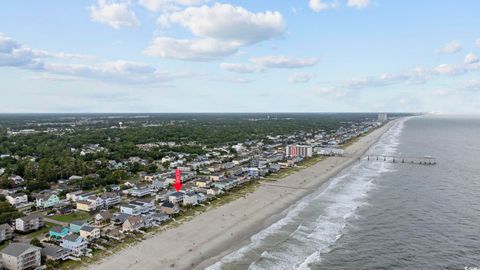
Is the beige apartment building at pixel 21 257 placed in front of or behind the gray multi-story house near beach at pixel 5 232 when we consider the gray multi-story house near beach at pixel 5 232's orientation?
in front

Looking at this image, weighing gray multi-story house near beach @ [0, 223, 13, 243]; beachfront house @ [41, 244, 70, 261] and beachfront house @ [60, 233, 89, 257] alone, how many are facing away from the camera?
0

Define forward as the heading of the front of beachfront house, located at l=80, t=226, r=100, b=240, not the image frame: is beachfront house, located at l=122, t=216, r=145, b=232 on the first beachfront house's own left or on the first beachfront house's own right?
on the first beachfront house's own left

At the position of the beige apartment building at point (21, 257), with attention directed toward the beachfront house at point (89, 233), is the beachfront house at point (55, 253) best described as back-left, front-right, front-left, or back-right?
front-right

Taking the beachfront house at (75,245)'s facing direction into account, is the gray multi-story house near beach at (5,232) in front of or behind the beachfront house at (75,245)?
behind

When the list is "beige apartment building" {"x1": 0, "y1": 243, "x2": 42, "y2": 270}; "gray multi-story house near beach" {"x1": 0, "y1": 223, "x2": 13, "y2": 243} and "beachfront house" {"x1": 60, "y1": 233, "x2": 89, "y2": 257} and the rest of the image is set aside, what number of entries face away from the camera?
0

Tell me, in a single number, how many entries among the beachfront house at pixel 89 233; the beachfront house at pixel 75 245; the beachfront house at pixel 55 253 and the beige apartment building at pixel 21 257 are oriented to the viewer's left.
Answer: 0

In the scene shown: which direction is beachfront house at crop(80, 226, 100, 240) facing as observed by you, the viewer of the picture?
facing the viewer and to the right of the viewer

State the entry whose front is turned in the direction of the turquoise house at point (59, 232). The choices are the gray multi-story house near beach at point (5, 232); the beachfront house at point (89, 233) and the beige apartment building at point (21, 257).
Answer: the gray multi-story house near beach at point (5, 232)

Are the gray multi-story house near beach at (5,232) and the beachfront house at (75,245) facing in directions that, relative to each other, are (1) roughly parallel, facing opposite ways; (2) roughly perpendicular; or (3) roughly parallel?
roughly parallel

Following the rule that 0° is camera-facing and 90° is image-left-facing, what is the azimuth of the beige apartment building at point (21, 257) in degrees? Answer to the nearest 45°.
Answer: approximately 315°

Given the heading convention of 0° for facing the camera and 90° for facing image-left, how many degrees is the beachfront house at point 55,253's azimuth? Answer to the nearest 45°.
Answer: approximately 315°

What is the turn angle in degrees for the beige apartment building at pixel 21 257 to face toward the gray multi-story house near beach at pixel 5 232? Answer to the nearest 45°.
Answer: approximately 135° to its left

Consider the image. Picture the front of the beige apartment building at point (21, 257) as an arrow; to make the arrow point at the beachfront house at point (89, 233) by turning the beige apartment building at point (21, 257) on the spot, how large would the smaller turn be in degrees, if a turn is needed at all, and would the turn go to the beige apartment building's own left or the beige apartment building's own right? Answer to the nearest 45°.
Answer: approximately 90° to the beige apartment building's own left

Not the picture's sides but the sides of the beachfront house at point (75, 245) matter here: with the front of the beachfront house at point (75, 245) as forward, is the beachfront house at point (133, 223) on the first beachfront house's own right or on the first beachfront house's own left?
on the first beachfront house's own left
